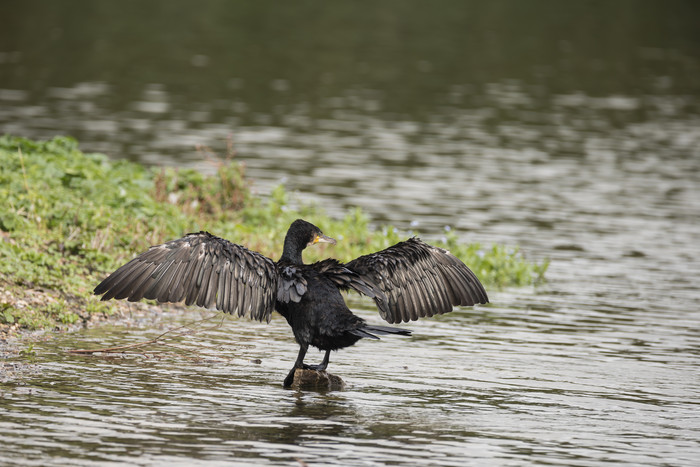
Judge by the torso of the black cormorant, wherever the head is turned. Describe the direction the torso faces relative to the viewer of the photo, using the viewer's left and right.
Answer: facing away from the viewer and to the left of the viewer
